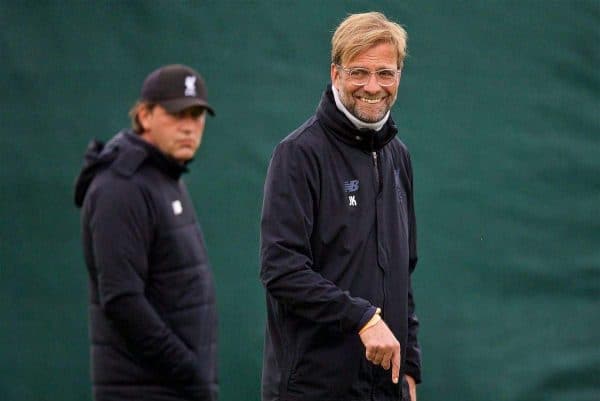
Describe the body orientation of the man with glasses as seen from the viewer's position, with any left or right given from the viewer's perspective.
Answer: facing the viewer and to the right of the viewer

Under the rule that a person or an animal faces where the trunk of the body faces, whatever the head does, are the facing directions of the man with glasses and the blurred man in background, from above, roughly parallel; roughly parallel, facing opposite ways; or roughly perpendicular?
roughly parallel

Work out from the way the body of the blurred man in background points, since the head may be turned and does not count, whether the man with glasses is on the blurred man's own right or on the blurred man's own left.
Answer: on the blurred man's own left

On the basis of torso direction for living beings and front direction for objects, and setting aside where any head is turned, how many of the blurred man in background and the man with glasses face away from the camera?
0

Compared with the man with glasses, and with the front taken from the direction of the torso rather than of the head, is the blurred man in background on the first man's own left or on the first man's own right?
on the first man's own right
